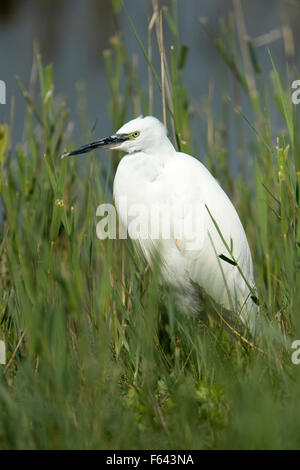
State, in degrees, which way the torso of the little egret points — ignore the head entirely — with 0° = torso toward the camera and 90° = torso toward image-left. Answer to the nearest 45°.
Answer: approximately 90°
